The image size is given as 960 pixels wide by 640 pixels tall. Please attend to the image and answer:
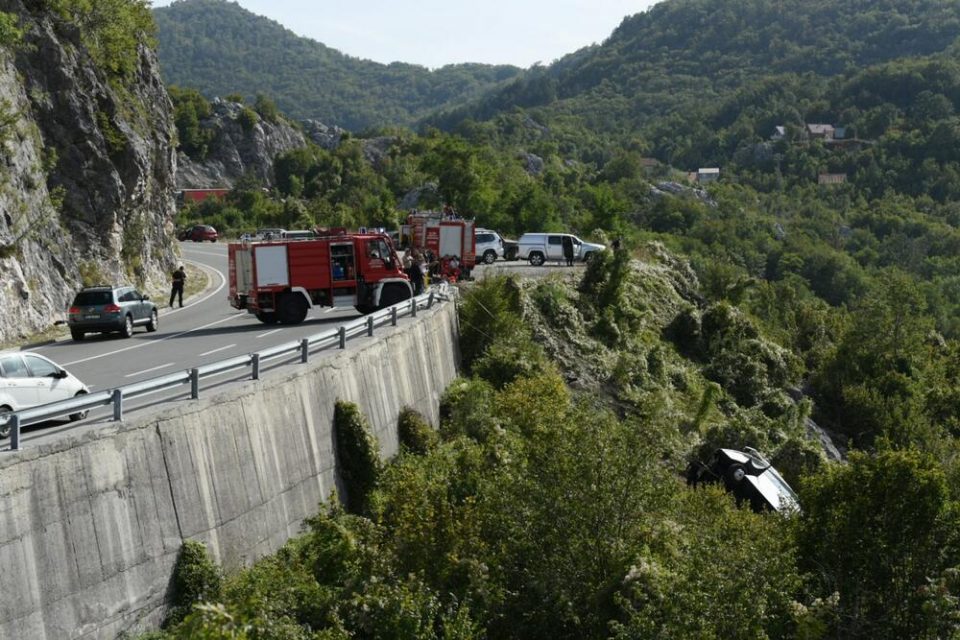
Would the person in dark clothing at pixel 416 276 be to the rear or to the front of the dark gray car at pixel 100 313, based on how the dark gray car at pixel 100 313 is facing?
to the front

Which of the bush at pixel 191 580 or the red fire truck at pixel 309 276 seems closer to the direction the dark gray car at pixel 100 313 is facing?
the red fire truck

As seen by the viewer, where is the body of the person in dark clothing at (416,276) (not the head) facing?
away from the camera

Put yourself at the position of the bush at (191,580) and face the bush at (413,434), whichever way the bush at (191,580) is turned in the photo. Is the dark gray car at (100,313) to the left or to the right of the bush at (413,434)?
left

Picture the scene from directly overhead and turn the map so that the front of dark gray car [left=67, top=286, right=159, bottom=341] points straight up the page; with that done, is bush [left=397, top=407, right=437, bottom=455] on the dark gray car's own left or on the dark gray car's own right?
on the dark gray car's own right

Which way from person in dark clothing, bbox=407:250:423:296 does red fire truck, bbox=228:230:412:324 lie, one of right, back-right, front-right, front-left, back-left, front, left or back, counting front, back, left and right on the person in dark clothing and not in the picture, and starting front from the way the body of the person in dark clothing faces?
back-left

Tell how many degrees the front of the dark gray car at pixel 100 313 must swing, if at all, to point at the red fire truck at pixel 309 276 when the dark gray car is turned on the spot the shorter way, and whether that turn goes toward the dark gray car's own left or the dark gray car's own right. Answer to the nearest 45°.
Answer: approximately 45° to the dark gray car's own right

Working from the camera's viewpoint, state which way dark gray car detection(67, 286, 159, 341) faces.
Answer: facing away from the viewer and to the right of the viewer
